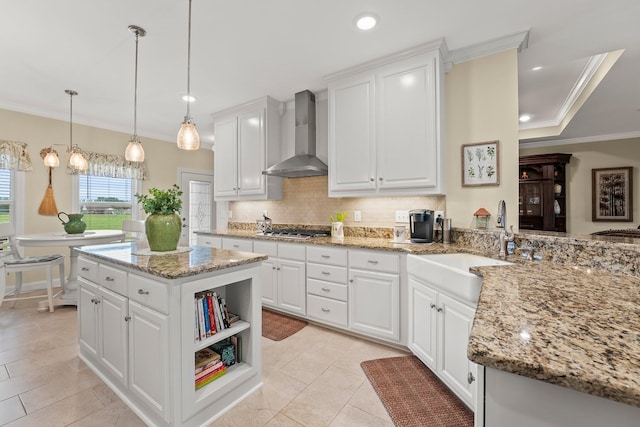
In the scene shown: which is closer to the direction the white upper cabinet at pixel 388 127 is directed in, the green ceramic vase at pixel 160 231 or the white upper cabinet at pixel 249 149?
the green ceramic vase

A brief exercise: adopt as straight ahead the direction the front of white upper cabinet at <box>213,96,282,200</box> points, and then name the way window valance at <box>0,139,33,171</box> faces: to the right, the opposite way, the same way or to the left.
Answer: to the left

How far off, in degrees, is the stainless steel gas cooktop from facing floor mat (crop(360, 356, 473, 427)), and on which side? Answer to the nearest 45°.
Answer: approximately 90° to its left

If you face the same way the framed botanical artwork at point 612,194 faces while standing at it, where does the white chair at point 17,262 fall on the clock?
The white chair is roughly at 1 o'clock from the framed botanical artwork.

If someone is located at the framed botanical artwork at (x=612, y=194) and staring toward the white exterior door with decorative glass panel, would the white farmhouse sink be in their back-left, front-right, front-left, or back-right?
front-left

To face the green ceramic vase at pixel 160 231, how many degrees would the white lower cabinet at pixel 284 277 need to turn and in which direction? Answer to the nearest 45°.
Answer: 0° — it already faces it

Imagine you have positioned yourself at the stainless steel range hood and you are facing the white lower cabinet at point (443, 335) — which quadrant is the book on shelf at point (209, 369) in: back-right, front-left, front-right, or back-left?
front-right

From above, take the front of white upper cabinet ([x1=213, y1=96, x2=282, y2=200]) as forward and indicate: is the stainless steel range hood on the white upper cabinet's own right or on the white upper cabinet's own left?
on the white upper cabinet's own left

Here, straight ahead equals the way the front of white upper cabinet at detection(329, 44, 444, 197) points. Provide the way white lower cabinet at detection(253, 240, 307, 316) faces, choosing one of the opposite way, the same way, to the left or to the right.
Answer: the same way

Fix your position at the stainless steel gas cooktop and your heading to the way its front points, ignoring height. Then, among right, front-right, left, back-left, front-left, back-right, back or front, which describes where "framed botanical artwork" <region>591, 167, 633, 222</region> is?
back-left

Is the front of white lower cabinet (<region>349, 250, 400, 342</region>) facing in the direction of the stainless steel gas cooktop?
no

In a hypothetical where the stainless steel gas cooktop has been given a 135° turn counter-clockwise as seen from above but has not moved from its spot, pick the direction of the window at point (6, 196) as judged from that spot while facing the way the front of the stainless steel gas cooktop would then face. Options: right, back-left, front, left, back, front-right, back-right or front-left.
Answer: back

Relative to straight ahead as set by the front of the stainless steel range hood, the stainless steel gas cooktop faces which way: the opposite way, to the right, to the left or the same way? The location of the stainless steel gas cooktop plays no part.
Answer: the same way

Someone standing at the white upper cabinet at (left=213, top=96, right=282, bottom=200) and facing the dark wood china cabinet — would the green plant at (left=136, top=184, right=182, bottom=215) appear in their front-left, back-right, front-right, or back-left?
back-right

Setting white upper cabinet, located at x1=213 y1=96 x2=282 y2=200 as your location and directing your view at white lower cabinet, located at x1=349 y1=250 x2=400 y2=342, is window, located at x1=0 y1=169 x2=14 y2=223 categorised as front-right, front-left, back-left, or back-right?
back-right

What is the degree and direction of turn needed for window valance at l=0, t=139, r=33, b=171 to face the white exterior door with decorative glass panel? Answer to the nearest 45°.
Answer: approximately 90° to its left
